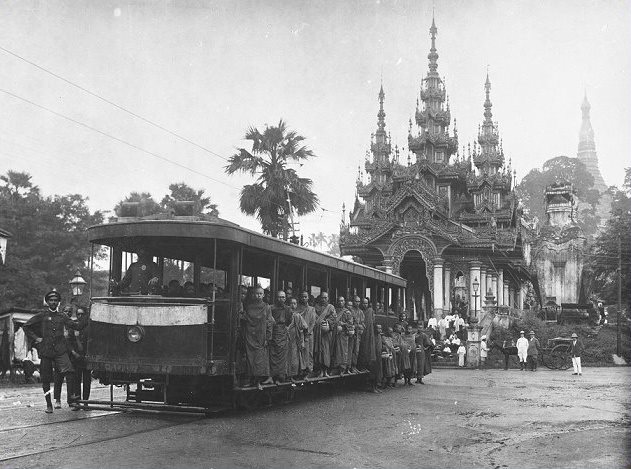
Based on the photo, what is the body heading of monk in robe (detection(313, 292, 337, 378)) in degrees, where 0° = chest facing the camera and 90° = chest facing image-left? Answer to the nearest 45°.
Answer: approximately 0°

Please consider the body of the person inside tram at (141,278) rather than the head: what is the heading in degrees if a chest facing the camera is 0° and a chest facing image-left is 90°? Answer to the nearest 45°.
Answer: approximately 0°

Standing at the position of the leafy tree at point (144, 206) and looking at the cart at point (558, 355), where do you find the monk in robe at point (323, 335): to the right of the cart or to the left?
right

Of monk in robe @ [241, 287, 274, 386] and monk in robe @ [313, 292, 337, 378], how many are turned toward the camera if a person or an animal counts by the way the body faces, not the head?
2

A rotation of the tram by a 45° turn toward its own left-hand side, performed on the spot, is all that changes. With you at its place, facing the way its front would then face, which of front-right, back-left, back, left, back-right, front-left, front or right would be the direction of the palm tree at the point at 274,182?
back

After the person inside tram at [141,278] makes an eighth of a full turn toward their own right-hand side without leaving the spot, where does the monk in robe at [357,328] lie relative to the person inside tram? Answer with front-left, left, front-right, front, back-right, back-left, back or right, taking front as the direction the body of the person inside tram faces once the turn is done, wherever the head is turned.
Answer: back

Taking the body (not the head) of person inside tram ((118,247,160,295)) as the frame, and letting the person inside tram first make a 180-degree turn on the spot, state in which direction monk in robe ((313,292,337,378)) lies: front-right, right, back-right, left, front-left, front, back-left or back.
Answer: front-right

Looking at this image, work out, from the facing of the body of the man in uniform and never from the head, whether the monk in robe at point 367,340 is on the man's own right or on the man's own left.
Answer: on the man's own left
